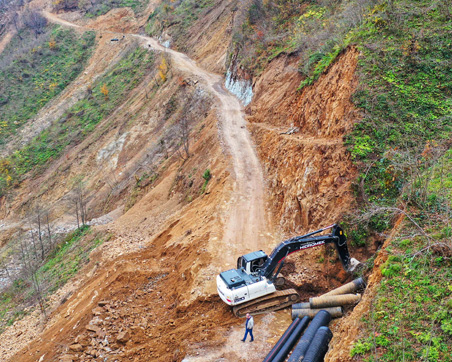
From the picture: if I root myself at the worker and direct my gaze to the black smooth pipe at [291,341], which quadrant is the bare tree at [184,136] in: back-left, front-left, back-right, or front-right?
back-left

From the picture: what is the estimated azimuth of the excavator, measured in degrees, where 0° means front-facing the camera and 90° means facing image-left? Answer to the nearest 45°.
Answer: approximately 225°
